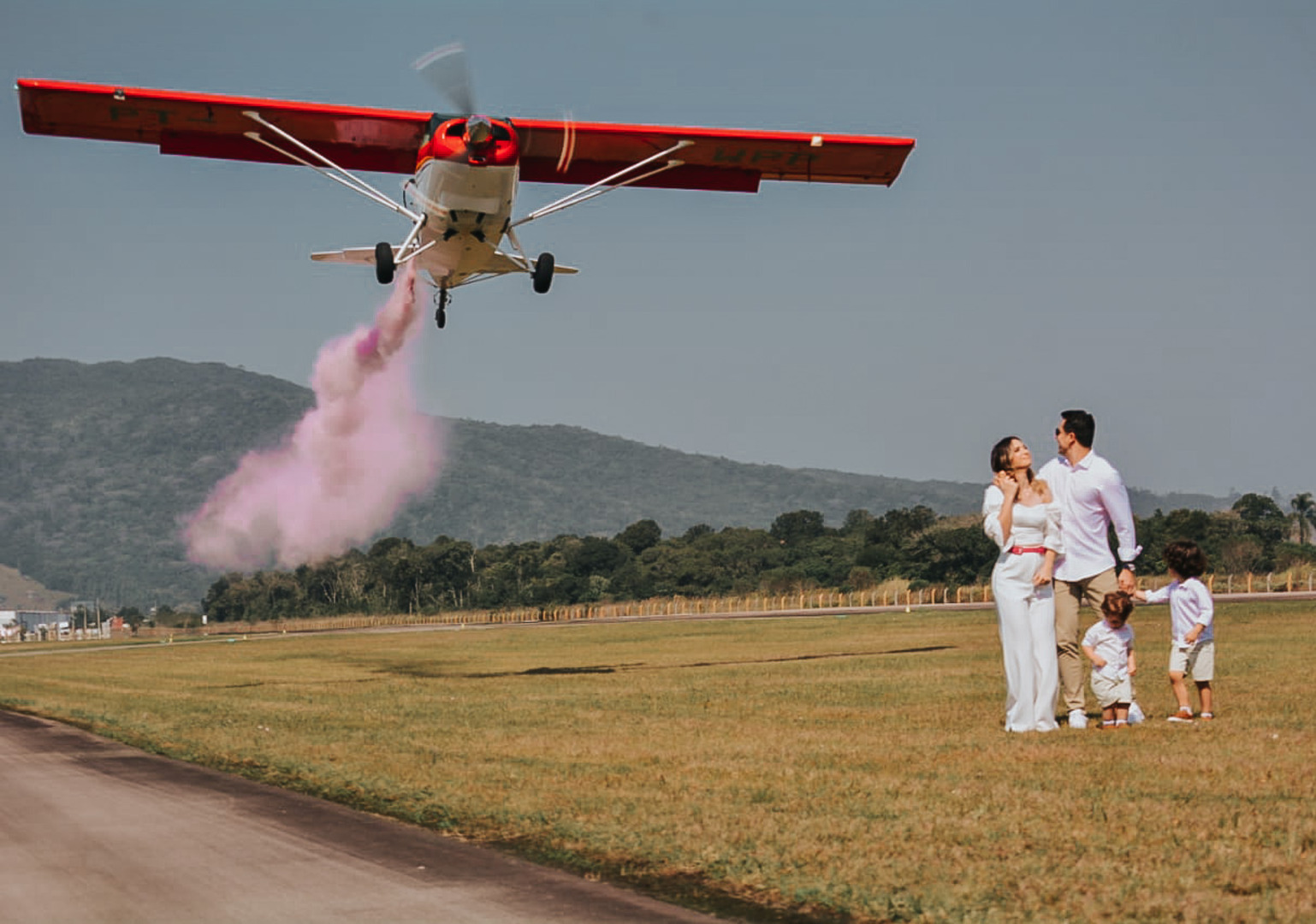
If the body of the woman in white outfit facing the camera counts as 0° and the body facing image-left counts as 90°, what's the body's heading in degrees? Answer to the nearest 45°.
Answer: approximately 0°

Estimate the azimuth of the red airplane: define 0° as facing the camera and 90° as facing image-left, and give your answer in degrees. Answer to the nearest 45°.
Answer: approximately 0°

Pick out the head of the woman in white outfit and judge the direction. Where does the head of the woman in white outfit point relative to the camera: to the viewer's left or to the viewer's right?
to the viewer's right

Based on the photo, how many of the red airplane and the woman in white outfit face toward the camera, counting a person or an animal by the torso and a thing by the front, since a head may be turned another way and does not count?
2

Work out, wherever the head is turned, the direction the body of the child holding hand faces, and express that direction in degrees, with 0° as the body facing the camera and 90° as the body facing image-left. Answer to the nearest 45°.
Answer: approximately 45°

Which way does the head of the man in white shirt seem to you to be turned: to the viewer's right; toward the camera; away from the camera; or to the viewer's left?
to the viewer's left

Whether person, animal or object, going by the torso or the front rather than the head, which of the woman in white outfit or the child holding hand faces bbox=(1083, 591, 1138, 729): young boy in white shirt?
the child holding hand

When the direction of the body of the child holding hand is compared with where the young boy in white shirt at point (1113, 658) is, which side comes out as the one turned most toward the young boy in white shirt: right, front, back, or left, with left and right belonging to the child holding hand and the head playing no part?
front
